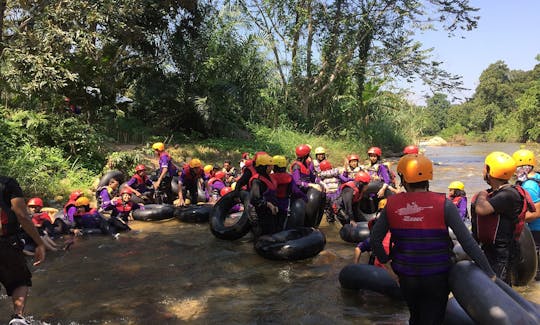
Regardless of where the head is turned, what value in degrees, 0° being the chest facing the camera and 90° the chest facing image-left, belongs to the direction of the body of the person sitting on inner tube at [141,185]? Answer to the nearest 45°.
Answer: approximately 315°

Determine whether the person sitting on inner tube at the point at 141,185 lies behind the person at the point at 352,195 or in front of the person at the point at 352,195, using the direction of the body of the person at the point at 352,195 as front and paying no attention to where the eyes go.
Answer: behind

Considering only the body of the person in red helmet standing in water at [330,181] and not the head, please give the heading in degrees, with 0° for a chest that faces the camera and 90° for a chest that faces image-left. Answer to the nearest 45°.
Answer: approximately 45°

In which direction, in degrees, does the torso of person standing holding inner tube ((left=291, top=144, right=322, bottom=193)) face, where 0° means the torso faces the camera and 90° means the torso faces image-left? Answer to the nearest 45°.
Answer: approximately 315°

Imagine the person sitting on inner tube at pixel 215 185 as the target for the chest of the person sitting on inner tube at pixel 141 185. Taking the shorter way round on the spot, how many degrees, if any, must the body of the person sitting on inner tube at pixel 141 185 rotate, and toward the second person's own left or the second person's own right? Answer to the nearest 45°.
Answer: approximately 45° to the second person's own left

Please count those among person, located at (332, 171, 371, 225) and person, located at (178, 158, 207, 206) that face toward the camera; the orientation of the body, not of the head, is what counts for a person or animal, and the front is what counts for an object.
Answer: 1
